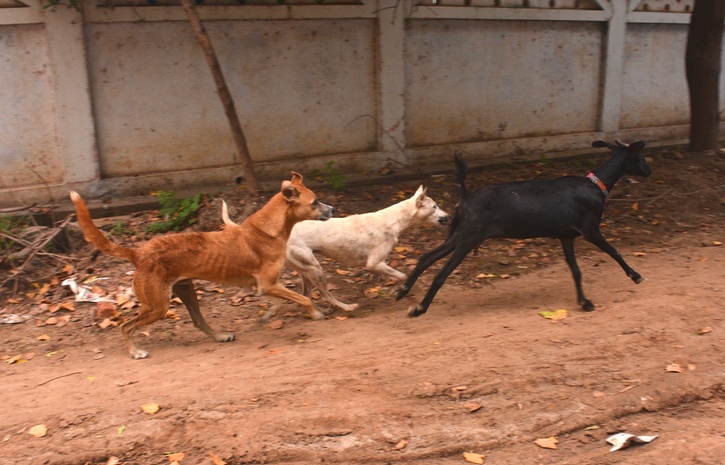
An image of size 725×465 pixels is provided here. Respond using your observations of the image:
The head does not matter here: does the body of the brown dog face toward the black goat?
yes

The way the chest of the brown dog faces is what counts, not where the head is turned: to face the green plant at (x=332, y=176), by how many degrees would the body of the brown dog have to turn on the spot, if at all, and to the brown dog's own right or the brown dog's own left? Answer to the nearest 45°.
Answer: approximately 45° to the brown dog's own left

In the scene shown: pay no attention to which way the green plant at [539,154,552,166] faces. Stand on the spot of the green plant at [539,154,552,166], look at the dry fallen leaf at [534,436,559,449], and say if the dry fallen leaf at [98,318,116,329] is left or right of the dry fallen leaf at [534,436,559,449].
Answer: right

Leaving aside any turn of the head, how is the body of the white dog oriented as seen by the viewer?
to the viewer's right

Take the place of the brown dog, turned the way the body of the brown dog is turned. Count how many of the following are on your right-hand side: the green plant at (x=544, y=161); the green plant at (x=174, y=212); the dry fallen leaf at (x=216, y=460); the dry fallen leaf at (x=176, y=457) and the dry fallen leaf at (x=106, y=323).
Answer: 2

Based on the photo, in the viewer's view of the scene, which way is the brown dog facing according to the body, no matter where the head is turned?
to the viewer's right

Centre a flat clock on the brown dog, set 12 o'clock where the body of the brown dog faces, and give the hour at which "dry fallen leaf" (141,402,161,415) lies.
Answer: The dry fallen leaf is roughly at 4 o'clock from the brown dog.

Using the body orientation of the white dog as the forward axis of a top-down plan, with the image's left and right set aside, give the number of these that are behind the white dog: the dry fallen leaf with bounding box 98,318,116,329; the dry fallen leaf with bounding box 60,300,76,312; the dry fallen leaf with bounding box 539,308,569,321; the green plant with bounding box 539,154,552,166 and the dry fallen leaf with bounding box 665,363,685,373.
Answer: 2

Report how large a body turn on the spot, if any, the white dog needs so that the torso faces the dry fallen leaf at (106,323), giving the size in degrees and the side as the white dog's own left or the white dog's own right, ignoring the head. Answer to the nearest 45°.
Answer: approximately 180°

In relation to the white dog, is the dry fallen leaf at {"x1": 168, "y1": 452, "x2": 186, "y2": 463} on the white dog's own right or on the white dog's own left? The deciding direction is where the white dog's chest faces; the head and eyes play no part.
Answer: on the white dog's own right

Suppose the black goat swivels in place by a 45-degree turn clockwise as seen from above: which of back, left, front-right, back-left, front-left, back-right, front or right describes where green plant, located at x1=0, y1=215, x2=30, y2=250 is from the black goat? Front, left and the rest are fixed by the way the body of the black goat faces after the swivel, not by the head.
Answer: back-right

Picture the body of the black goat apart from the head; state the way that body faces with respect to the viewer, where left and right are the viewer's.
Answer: facing to the right of the viewer

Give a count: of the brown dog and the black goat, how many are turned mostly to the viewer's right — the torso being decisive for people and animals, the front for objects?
2

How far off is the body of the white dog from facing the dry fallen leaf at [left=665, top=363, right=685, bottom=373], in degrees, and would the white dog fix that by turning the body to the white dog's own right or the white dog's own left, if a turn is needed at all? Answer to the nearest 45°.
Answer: approximately 45° to the white dog's own right

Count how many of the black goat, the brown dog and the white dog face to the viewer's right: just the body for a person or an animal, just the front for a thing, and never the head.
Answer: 3

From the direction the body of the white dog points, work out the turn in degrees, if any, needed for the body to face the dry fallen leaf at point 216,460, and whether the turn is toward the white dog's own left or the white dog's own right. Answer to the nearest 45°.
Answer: approximately 90° to the white dog's own right
